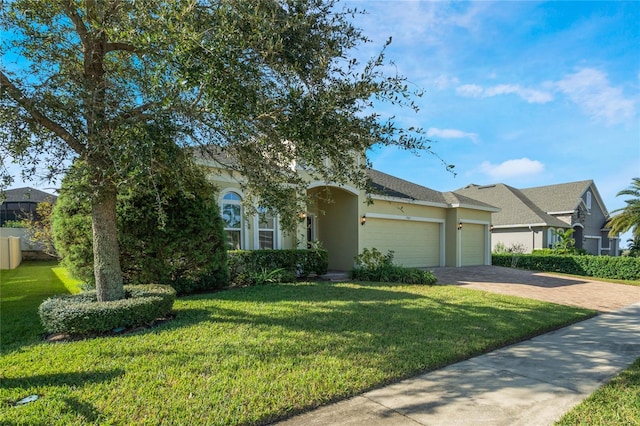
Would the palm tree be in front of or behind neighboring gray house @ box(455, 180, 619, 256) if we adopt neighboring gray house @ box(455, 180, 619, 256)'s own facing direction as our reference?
in front

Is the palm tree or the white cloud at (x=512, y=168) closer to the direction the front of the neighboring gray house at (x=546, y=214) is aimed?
the palm tree
